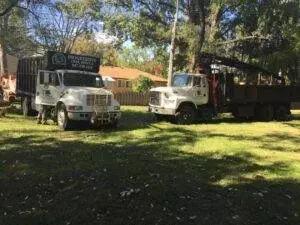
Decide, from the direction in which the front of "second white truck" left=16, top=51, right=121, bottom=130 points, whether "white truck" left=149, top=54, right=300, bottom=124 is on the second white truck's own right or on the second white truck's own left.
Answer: on the second white truck's own left

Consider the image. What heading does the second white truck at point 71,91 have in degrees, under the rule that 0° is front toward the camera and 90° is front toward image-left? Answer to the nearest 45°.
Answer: approximately 315°
